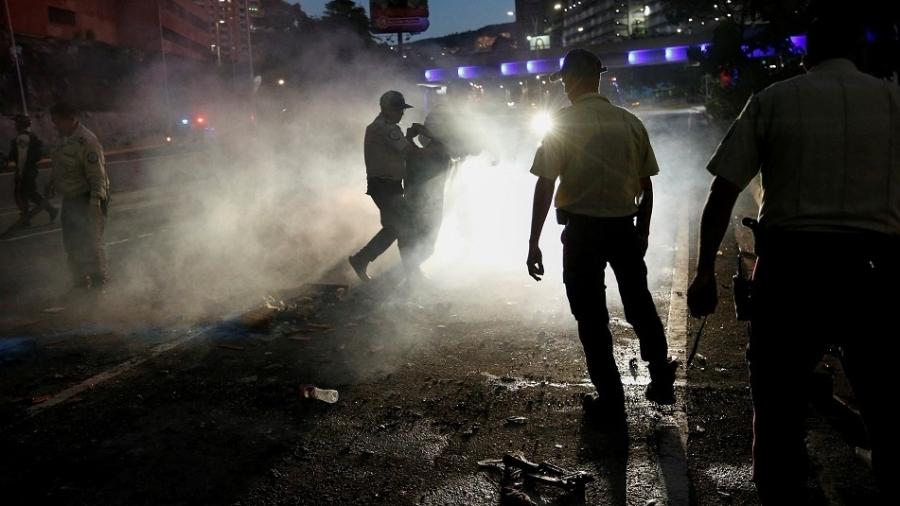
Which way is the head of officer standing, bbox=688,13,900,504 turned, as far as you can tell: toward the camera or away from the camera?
away from the camera

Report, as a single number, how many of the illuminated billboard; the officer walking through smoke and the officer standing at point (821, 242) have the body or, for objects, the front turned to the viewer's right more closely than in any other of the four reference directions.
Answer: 1

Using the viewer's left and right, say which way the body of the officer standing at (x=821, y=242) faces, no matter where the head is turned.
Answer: facing away from the viewer

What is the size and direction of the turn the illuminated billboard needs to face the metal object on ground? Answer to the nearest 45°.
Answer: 0° — it already faces it

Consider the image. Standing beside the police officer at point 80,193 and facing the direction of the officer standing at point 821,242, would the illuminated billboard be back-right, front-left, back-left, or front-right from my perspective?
back-left

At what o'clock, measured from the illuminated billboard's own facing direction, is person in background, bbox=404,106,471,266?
The person in background is roughly at 12 o'clock from the illuminated billboard.

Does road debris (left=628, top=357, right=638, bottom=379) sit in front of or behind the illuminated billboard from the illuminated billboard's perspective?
in front

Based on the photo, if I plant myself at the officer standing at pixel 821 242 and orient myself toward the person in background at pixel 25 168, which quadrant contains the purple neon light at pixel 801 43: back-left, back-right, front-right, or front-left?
front-right

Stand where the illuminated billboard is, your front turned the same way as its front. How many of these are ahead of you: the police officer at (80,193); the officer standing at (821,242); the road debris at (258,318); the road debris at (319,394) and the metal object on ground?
5

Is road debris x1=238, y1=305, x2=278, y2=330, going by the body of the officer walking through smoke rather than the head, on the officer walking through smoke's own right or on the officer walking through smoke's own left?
on the officer walking through smoke's own right

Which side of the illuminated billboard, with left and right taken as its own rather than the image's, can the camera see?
front

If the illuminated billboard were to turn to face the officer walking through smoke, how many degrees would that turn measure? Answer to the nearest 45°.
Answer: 0° — it already faces them

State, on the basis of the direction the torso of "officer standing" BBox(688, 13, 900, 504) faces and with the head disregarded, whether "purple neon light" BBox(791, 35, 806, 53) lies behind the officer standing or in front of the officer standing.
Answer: in front

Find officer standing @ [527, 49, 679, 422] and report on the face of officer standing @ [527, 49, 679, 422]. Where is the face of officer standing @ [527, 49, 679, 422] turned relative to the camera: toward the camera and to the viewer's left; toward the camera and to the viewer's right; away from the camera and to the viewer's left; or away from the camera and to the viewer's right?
away from the camera and to the viewer's left

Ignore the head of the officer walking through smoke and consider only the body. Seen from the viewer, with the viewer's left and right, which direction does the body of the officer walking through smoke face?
facing to the right of the viewer

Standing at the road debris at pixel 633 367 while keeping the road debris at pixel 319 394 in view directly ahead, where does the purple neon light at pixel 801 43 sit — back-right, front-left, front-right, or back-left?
back-right

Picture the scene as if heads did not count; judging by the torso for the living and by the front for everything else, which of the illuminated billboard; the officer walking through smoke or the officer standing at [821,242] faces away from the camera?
the officer standing
